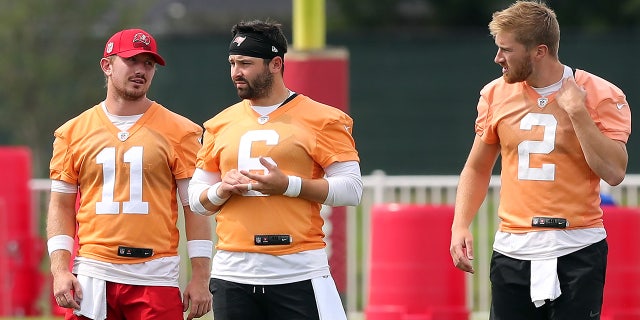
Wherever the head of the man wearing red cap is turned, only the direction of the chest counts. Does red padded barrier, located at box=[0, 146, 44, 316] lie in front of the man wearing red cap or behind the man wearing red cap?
behind

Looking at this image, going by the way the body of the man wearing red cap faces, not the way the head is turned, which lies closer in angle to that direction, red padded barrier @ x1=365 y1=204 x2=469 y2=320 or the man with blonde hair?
the man with blonde hair

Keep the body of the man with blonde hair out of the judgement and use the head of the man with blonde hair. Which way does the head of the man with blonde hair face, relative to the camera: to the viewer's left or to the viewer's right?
to the viewer's left

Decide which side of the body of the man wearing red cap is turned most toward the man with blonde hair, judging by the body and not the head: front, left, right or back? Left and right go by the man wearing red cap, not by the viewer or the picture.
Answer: left

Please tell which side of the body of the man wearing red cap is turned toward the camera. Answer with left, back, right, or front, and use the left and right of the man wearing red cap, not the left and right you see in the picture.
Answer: front

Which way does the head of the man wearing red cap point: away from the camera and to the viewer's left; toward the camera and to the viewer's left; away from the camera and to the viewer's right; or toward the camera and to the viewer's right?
toward the camera and to the viewer's right

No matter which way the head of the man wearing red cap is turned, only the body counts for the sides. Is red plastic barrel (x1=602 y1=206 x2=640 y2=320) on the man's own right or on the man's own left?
on the man's own left
